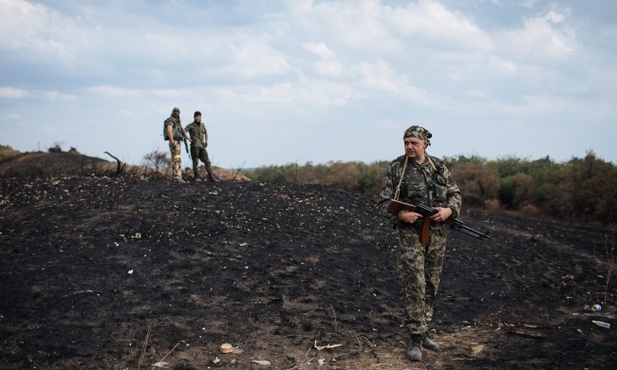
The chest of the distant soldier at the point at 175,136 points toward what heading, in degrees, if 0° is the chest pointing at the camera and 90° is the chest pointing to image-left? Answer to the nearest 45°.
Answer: approximately 315°

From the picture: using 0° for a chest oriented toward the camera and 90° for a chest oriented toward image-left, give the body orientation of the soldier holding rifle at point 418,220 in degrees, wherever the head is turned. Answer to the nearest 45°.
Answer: approximately 0°

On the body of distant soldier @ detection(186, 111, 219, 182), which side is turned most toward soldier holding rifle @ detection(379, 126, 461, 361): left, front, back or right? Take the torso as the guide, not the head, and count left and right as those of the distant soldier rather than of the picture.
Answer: front

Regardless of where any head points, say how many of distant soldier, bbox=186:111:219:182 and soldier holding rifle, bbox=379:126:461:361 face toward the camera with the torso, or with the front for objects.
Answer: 2

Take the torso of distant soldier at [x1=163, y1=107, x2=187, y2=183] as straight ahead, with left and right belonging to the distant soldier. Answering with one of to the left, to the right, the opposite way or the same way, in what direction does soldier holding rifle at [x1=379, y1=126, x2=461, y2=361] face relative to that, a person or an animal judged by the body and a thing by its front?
to the right

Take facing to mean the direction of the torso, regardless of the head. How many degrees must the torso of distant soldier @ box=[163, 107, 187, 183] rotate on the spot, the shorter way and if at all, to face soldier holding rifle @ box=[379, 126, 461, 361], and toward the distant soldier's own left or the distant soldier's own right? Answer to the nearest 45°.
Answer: approximately 45° to the distant soldier's own right

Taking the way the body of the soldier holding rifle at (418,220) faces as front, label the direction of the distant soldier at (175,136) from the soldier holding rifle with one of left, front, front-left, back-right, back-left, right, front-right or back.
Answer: back-right

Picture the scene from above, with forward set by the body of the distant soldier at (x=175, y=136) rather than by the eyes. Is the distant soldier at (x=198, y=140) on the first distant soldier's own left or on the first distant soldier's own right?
on the first distant soldier's own left
